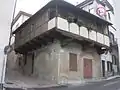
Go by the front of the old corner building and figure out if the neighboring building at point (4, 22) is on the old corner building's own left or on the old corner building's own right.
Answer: on the old corner building's own right

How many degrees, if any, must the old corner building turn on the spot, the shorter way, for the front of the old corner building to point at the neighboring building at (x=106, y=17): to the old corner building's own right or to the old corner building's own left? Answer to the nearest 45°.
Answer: approximately 90° to the old corner building's own left
